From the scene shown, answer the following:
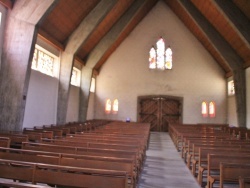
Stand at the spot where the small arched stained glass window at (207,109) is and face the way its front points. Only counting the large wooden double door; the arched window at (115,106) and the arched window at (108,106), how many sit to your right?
3

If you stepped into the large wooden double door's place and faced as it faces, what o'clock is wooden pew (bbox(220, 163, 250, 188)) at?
The wooden pew is roughly at 12 o'clock from the large wooden double door.

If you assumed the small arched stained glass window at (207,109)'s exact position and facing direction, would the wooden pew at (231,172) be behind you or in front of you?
in front

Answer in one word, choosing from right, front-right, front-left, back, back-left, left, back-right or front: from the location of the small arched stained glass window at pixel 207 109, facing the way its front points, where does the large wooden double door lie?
right

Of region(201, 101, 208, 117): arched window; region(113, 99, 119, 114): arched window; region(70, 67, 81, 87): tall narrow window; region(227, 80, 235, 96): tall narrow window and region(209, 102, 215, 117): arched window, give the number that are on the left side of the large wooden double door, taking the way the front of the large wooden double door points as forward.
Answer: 3

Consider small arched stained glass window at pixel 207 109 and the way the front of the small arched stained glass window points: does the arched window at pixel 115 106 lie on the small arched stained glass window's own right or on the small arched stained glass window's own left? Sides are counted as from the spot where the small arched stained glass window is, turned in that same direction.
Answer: on the small arched stained glass window's own right

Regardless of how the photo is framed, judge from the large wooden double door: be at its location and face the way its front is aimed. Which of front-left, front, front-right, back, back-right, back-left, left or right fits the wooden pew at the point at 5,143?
front

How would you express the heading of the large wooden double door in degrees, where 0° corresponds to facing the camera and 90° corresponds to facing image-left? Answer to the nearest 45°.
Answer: approximately 0°

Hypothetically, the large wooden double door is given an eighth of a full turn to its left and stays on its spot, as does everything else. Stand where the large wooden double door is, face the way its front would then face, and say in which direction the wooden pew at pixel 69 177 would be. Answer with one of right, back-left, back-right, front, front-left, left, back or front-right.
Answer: front-right

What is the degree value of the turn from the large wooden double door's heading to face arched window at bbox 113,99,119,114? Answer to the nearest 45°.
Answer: approximately 90° to its right

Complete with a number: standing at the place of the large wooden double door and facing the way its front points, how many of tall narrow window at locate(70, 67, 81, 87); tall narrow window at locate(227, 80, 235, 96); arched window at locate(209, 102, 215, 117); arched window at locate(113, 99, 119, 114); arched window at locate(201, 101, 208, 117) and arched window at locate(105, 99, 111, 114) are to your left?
3

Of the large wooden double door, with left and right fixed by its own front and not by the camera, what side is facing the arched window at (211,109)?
left

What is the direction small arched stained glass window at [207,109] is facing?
toward the camera

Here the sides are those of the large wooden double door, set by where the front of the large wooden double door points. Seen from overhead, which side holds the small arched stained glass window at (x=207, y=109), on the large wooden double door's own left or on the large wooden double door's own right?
on the large wooden double door's own left

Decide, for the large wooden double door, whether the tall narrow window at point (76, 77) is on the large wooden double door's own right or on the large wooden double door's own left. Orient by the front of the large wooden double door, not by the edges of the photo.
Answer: on the large wooden double door's own right

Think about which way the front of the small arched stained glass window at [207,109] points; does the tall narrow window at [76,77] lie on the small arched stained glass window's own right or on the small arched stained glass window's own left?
on the small arched stained glass window's own right
